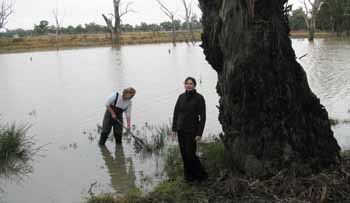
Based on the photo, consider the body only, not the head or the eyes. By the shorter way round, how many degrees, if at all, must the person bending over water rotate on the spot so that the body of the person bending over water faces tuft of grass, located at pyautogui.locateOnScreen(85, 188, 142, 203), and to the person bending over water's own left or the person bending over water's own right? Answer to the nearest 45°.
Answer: approximately 45° to the person bending over water's own right

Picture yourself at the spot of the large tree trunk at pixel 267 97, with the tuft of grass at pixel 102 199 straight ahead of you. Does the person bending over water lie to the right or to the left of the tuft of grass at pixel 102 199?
right

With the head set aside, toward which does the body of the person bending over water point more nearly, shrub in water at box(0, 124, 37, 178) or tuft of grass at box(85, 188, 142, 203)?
the tuft of grass

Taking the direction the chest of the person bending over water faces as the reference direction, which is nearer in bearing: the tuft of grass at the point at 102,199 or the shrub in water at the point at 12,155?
the tuft of grass

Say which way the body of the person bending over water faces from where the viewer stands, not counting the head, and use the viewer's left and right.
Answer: facing the viewer and to the right of the viewer

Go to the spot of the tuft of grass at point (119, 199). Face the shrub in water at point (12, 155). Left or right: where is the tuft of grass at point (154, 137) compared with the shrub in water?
right

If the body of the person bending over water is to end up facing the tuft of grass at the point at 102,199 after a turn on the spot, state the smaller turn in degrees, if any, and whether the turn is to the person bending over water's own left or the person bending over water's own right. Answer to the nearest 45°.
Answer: approximately 45° to the person bending over water's own right

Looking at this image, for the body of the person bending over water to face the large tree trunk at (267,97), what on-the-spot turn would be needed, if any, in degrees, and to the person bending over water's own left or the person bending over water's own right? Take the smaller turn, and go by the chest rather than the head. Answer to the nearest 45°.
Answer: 0° — they already face it

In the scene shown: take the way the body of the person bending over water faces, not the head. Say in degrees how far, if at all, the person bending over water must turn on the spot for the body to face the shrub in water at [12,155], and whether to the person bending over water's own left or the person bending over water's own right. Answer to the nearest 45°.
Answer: approximately 90° to the person bending over water's own right

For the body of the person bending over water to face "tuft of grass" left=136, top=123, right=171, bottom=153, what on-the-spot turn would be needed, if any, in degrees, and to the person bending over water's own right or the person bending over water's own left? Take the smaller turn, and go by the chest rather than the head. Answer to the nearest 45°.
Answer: approximately 45° to the person bending over water's own left

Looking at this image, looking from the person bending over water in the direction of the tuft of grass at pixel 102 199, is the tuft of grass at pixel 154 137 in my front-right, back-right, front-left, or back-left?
back-left
